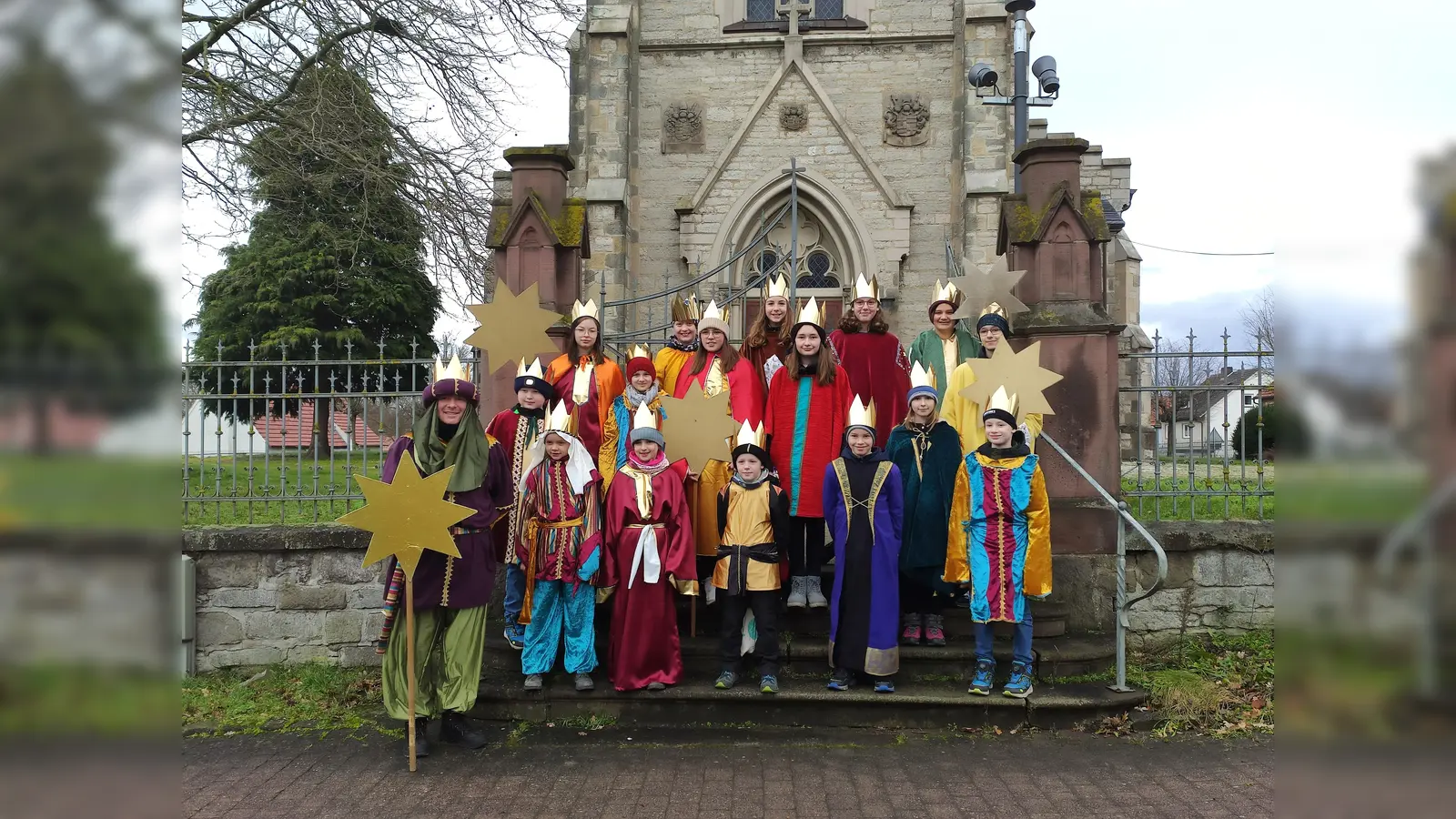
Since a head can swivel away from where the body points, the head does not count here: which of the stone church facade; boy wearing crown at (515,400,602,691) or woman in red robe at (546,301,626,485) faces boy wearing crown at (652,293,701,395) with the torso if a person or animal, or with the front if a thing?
the stone church facade

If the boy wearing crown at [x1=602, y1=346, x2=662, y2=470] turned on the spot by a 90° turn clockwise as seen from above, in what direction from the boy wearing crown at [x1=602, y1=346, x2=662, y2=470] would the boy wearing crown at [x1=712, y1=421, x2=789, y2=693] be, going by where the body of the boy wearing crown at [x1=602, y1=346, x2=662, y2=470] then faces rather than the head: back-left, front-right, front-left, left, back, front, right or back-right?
back-left

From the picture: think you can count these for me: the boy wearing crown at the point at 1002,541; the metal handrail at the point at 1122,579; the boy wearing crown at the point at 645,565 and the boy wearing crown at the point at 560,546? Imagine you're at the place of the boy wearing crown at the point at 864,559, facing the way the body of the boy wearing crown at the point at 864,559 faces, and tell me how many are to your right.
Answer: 2

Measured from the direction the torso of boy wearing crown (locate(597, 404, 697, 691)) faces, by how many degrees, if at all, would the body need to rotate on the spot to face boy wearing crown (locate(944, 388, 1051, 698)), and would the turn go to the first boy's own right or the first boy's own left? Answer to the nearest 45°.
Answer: approximately 90° to the first boy's own left

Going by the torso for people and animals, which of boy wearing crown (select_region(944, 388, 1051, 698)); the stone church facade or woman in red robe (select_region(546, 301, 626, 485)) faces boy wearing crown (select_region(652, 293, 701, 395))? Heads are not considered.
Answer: the stone church facade

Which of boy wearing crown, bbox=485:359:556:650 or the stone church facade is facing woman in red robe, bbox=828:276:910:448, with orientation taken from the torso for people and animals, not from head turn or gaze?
the stone church facade

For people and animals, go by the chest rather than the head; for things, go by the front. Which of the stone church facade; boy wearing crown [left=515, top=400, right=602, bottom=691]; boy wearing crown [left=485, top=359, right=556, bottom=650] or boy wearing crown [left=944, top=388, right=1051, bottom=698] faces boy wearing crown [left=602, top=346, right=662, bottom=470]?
the stone church facade

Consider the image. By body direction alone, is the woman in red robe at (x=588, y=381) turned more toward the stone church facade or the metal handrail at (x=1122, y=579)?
the metal handrail

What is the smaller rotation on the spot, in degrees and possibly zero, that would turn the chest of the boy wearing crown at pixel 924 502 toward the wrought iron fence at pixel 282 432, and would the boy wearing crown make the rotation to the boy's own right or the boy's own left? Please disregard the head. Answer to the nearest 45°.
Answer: approximately 90° to the boy's own right

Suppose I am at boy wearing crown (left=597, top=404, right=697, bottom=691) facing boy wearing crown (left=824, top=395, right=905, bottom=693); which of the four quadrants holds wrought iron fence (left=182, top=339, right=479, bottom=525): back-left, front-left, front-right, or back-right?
back-left
